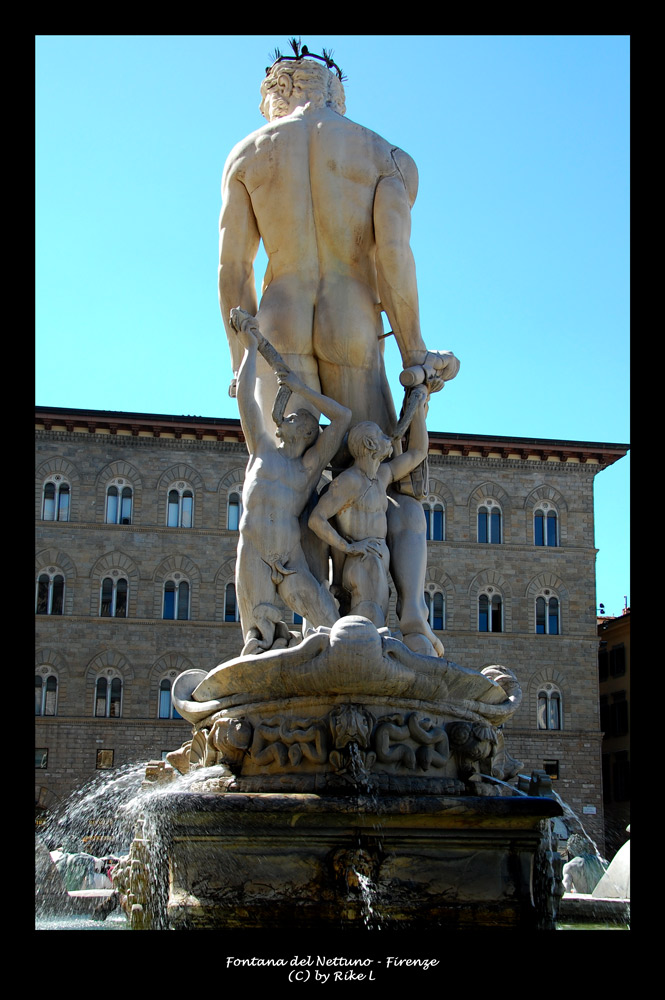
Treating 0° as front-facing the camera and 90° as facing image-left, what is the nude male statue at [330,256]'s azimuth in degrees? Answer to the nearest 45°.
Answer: approximately 180°
